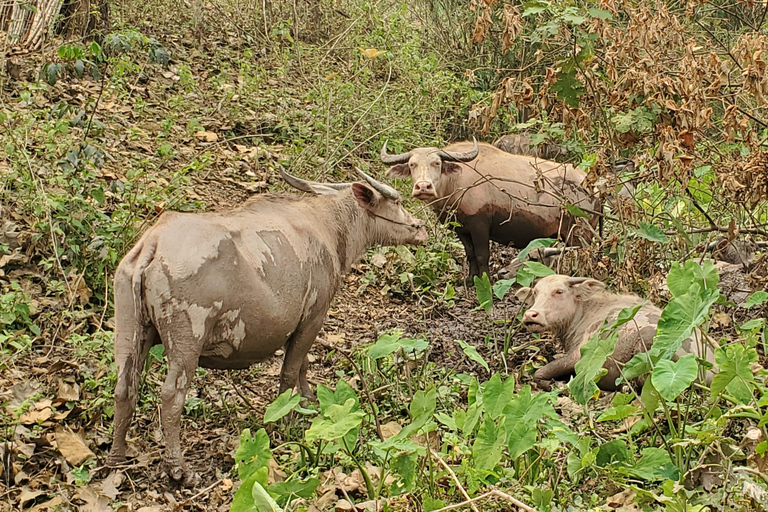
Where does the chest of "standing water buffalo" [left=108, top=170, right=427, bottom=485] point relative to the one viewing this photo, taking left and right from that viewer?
facing away from the viewer and to the right of the viewer

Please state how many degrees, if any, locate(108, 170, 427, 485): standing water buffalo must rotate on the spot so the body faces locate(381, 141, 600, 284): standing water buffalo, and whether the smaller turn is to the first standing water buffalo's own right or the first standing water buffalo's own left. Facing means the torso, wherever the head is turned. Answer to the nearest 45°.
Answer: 0° — it already faces it

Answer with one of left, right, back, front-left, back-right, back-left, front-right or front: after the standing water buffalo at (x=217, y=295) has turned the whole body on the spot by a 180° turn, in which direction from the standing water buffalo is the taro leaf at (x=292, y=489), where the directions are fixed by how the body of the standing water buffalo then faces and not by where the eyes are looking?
front-left

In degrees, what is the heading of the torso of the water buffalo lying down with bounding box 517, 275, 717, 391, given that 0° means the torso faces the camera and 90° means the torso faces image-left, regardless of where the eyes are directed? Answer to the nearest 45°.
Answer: approximately 45°

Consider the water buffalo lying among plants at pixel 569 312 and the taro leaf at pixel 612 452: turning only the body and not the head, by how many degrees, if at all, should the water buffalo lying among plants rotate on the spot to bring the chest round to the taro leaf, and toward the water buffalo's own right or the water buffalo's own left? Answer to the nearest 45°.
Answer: approximately 45° to the water buffalo's own left

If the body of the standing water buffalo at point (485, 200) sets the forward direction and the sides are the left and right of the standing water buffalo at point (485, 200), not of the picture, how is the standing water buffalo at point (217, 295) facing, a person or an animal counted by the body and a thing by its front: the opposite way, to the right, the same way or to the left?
the opposite way

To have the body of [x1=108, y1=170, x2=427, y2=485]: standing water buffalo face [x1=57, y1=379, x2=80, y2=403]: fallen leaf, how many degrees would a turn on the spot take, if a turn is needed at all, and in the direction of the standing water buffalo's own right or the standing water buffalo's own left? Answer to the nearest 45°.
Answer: approximately 135° to the standing water buffalo's own left
